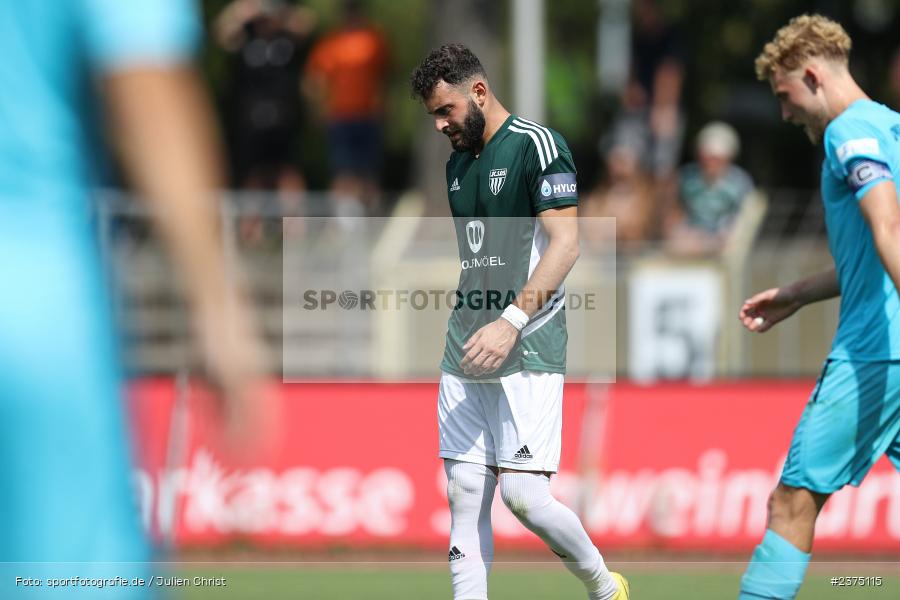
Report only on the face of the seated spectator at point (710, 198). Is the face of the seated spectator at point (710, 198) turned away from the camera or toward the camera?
toward the camera

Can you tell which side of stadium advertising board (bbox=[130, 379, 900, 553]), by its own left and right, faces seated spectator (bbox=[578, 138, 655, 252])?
back

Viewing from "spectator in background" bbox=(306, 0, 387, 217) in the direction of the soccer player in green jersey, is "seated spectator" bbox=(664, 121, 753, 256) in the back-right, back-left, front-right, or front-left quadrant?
front-left

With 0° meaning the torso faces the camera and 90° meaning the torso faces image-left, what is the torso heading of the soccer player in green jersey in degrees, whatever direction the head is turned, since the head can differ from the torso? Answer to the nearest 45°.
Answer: approximately 45°

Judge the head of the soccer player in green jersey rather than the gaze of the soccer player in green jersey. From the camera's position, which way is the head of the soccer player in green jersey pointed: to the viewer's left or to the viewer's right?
to the viewer's left

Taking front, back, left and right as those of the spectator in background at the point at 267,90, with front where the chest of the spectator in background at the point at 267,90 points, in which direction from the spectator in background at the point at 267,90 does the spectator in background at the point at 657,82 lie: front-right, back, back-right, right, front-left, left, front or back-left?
left

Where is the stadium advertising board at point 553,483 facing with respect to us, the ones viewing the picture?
facing the viewer

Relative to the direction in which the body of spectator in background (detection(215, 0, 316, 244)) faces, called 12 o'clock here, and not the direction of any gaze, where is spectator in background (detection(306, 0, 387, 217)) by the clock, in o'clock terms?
spectator in background (detection(306, 0, 387, 217)) is roughly at 9 o'clock from spectator in background (detection(215, 0, 316, 244)).

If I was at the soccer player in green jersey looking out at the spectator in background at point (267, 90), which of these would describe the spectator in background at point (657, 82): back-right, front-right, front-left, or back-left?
front-right

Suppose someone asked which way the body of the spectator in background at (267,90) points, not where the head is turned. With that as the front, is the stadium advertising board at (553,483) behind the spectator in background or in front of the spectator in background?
in front

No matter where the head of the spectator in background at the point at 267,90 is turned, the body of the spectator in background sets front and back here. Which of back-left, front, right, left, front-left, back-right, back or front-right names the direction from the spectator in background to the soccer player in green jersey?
front

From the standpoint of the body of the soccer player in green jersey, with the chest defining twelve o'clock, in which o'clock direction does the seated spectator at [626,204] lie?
The seated spectator is roughly at 5 o'clock from the soccer player in green jersey.
